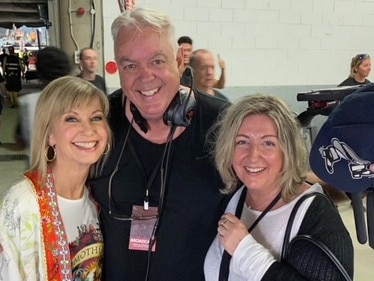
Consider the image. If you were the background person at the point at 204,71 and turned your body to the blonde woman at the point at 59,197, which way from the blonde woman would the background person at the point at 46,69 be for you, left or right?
right

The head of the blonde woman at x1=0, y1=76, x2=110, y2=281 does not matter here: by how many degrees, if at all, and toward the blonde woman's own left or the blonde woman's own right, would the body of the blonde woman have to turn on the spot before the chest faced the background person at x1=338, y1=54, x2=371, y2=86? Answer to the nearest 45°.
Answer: approximately 90° to the blonde woman's own left

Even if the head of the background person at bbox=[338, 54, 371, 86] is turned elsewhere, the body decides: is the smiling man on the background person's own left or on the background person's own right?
on the background person's own right

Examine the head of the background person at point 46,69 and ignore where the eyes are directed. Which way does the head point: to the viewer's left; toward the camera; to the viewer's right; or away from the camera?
away from the camera

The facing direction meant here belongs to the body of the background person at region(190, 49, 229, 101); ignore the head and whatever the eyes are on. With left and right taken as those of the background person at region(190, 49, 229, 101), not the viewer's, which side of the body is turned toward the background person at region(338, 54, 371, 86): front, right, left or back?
left

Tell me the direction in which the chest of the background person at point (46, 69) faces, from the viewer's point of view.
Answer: away from the camera

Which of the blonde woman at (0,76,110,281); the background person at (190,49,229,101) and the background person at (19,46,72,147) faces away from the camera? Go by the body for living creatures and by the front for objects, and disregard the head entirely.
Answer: the background person at (19,46,72,147)

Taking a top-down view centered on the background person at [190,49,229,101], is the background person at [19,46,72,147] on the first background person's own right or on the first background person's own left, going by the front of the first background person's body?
on the first background person's own right

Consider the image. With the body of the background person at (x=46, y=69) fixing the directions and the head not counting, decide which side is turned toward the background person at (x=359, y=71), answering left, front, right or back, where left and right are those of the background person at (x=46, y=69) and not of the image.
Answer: right

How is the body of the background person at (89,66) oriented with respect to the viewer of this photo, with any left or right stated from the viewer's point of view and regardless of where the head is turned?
facing the viewer and to the right of the viewer
